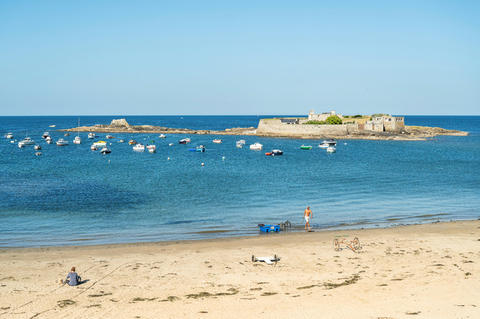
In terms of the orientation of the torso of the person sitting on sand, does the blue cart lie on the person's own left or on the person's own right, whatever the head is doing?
on the person's own right

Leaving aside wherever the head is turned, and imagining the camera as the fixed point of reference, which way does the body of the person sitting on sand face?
away from the camera

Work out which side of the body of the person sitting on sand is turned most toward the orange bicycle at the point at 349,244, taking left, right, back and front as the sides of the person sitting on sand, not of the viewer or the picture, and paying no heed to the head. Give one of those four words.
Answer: right
